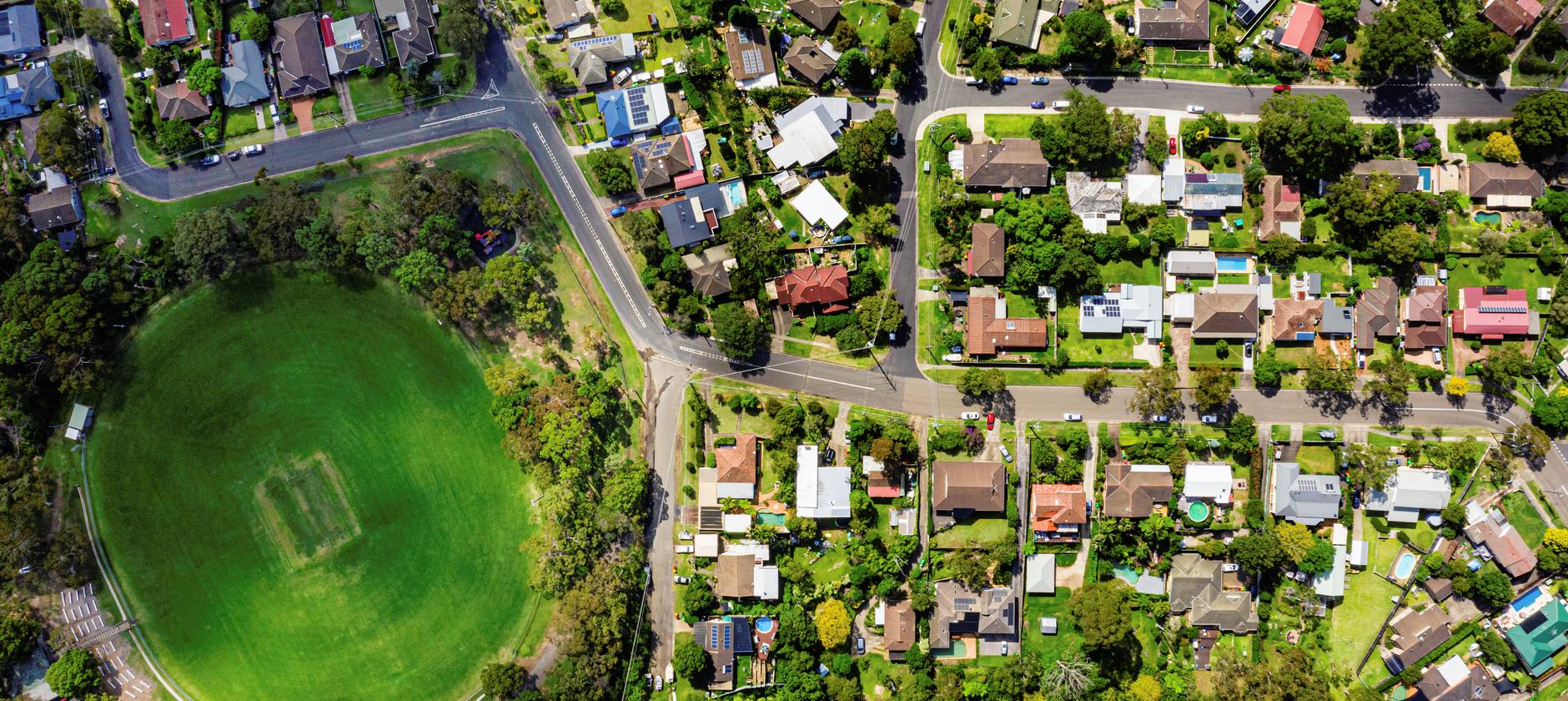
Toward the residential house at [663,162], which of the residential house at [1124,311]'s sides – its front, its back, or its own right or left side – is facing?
right

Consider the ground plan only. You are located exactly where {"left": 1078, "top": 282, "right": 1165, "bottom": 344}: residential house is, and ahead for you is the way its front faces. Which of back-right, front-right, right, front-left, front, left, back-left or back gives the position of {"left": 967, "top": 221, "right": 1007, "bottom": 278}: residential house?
right

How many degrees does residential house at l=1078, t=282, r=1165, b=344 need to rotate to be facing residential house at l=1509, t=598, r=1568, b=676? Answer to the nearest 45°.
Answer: approximately 90° to its left

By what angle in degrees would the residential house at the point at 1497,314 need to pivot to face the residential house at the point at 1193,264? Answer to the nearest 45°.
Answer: approximately 45° to its right

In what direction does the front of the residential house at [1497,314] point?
toward the camera

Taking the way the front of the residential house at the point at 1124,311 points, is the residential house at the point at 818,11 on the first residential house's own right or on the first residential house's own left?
on the first residential house's own right

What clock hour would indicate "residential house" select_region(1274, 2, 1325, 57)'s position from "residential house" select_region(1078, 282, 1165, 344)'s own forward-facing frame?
"residential house" select_region(1274, 2, 1325, 57) is roughly at 7 o'clock from "residential house" select_region(1078, 282, 1165, 344).

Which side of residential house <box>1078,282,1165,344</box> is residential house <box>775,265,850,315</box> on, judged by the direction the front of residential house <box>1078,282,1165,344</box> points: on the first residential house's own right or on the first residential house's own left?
on the first residential house's own right

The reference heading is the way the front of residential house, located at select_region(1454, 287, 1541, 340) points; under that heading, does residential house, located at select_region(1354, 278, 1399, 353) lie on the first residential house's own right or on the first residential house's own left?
on the first residential house's own right

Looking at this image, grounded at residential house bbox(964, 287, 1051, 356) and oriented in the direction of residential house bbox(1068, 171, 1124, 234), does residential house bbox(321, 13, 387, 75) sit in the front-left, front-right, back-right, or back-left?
back-left

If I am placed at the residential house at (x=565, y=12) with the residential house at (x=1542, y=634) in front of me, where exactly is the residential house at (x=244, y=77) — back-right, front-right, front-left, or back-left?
back-right

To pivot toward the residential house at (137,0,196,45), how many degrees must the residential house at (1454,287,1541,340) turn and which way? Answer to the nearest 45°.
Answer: approximately 45° to its right
